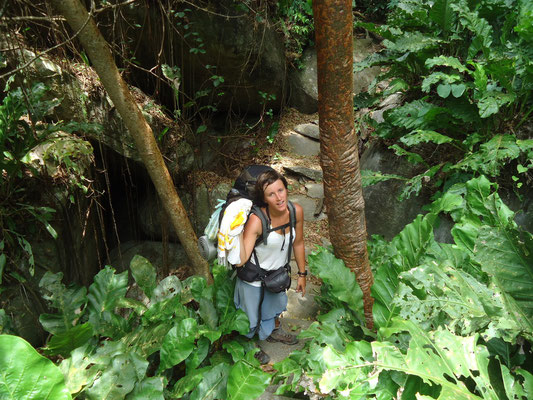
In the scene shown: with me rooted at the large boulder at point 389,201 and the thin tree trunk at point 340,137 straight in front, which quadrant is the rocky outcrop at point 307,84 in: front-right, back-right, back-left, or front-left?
back-right

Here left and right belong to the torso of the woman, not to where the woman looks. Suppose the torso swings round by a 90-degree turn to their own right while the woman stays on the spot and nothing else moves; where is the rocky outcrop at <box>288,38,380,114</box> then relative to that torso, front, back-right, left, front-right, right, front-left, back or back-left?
back-right

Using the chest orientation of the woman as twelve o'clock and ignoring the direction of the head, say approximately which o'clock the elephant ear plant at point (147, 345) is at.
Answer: The elephant ear plant is roughly at 4 o'clock from the woman.

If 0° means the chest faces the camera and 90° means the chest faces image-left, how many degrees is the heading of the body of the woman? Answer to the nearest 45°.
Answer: approximately 315°

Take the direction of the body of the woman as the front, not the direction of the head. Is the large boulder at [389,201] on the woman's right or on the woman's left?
on the woman's left
